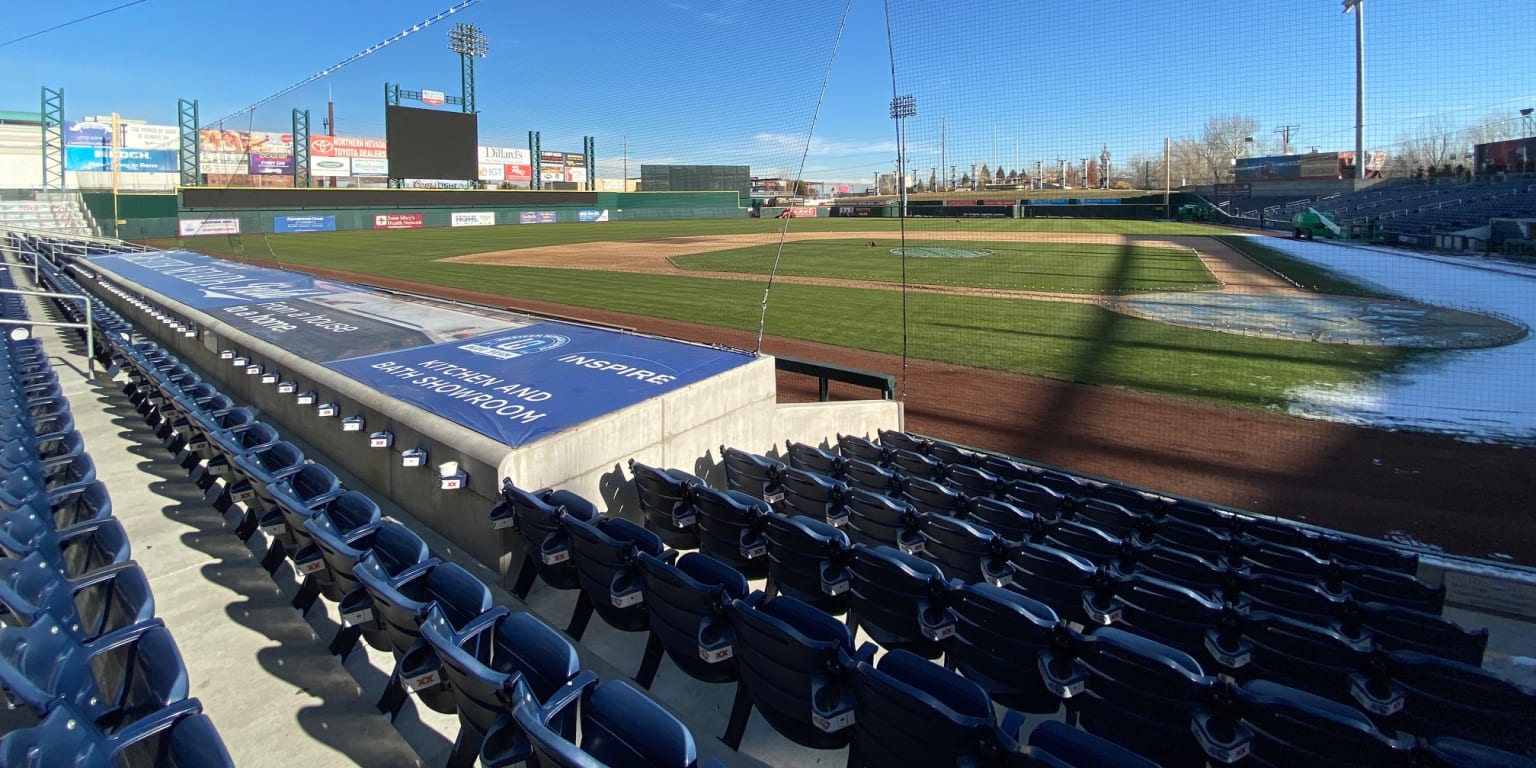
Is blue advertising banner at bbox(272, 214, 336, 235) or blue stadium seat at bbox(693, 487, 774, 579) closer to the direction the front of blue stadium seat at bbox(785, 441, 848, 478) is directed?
the blue advertising banner

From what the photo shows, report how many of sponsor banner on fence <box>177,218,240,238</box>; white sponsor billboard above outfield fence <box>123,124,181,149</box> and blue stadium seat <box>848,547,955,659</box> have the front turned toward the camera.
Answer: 2

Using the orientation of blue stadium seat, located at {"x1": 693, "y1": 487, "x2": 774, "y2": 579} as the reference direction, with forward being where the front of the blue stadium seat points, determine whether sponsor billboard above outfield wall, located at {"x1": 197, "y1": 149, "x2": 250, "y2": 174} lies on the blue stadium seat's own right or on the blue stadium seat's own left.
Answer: on the blue stadium seat's own left

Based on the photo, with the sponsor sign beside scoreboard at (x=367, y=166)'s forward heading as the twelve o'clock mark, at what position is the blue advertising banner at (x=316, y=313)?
The blue advertising banner is roughly at 12 o'clock from the sponsor sign beside scoreboard.

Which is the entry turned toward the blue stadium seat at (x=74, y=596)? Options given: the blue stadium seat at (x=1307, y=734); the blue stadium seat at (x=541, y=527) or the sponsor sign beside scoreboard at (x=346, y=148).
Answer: the sponsor sign beside scoreboard

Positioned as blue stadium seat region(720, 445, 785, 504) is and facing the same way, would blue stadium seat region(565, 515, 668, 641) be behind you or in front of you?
behind

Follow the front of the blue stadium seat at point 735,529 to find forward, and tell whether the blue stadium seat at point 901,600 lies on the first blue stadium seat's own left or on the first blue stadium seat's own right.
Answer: on the first blue stadium seat's own right

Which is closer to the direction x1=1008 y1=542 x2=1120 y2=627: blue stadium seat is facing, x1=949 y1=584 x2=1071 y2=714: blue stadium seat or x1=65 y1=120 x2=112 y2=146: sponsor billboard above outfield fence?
the sponsor billboard above outfield fence
